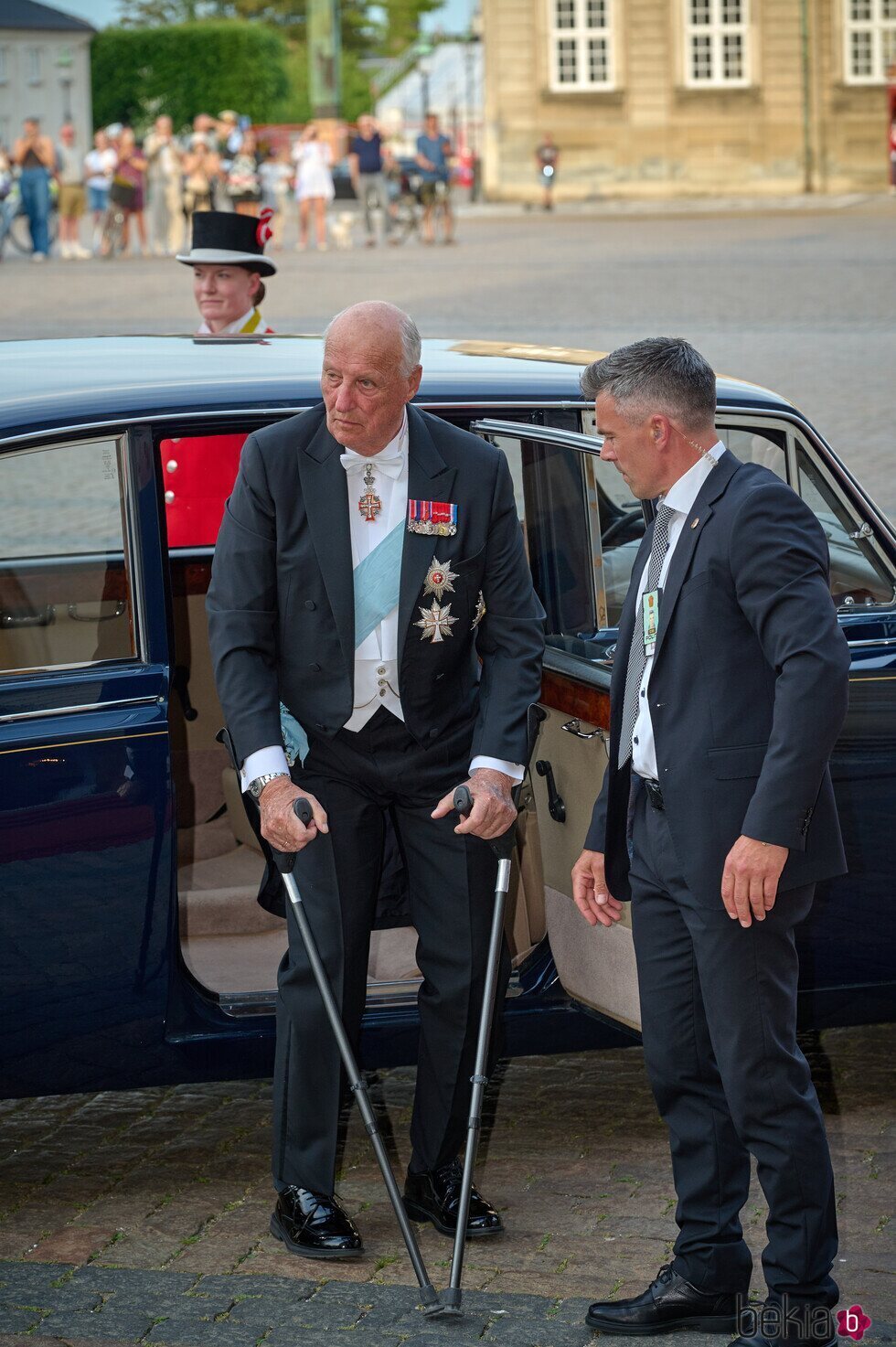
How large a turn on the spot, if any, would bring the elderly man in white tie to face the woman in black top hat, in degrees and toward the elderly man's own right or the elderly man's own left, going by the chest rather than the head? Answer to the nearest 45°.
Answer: approximately 180°

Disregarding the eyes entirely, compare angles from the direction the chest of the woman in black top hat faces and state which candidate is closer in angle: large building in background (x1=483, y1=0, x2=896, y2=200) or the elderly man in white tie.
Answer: the elderly man in white tie

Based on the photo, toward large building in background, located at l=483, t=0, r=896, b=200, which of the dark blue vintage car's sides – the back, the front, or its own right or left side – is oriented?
left

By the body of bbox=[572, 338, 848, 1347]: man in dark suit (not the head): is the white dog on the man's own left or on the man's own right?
on the man's own right

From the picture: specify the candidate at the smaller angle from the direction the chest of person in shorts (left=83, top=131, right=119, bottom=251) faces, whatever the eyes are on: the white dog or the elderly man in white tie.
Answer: the elderly man in white tie

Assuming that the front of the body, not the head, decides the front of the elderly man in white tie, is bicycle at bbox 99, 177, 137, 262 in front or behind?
behind

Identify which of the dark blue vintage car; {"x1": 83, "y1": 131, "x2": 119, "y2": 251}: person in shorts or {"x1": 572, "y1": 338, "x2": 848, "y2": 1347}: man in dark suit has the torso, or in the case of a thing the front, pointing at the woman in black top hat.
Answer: the person in shorts

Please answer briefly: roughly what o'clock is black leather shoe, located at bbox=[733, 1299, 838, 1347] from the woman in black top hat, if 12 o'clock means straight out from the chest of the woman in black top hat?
The black leather shoe is roughly at 10 o'clock from the woman in black top hat.

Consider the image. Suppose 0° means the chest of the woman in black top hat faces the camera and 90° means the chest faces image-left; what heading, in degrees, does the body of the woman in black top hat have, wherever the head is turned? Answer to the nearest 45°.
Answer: approximately 45°

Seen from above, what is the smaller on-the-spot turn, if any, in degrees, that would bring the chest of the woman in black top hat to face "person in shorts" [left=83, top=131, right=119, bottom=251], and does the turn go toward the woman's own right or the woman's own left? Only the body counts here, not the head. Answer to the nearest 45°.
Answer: approximately 135° to the woman's own right

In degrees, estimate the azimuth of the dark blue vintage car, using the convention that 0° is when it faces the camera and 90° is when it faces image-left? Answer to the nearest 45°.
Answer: approximately 270°

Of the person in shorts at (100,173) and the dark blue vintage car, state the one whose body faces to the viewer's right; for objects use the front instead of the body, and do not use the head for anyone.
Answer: the dark blue vintage car

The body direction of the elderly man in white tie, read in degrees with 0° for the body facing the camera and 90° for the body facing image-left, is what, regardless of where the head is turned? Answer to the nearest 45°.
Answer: approximately 0°
